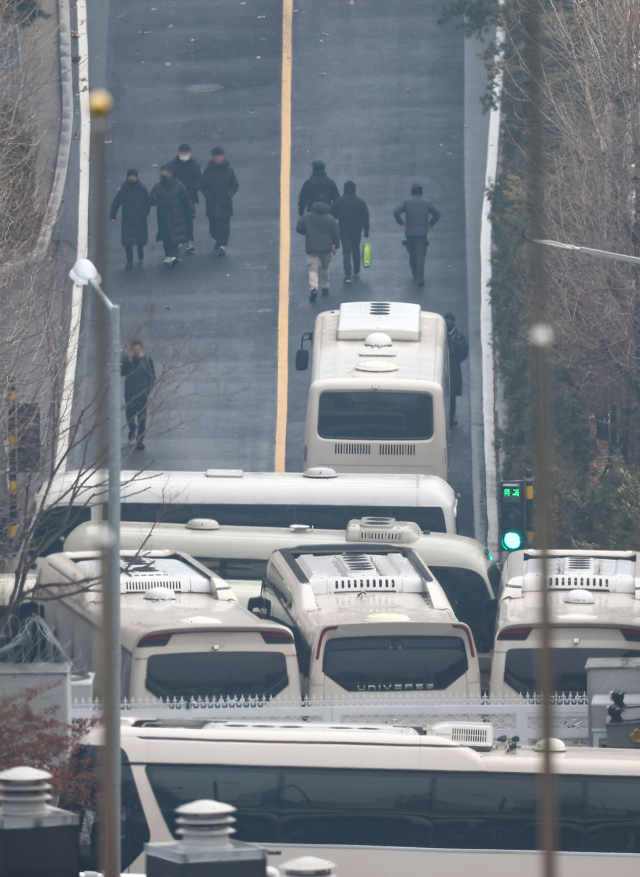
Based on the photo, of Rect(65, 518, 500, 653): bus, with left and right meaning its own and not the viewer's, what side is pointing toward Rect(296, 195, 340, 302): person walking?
left

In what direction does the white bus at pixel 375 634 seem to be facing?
away from the camera

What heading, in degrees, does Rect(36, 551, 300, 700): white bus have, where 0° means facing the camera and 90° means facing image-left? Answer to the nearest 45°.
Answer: approximately 135°

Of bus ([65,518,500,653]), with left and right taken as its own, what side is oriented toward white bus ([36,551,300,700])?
right

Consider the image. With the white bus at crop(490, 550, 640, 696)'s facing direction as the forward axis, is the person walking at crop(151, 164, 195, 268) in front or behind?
in front

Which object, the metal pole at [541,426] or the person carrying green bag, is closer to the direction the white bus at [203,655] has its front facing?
the person carrying green bag

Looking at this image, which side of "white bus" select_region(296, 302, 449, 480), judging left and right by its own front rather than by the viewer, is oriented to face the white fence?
back

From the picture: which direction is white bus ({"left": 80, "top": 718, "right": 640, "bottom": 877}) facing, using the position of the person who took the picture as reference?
facing to the left of the viewer

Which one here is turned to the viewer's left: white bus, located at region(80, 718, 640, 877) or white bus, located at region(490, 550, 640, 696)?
white bus, located at region(80, 718, 640, 877)
